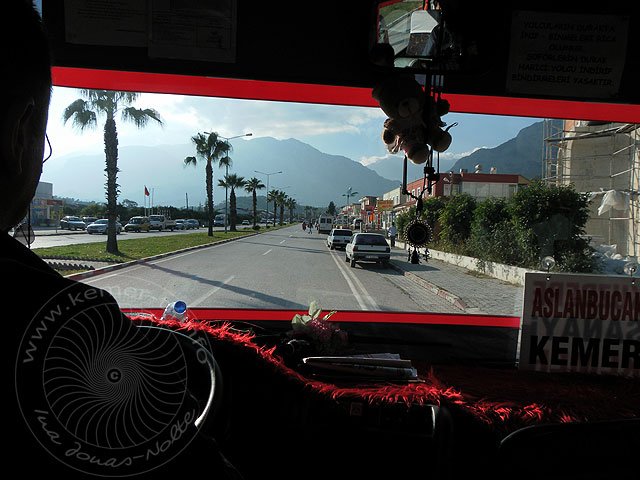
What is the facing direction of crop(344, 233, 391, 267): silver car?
away from the camera

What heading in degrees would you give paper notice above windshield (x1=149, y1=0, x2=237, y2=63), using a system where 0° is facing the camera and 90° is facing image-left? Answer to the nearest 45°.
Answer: approximately 0°

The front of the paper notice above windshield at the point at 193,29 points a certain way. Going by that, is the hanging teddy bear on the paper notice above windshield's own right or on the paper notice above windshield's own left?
on the paper notice above windshield's own left

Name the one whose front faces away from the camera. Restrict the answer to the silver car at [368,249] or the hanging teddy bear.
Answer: the silver car

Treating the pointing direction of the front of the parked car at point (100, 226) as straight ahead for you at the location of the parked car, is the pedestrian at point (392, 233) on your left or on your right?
on your left

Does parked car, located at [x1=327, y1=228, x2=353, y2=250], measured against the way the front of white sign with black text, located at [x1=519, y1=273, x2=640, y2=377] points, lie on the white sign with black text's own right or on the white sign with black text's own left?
on the white sign with black text's own right

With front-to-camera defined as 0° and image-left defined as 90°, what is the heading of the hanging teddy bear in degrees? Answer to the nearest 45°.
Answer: approximately 0°

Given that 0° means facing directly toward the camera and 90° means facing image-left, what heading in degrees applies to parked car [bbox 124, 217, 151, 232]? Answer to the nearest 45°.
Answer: approximately 45°
